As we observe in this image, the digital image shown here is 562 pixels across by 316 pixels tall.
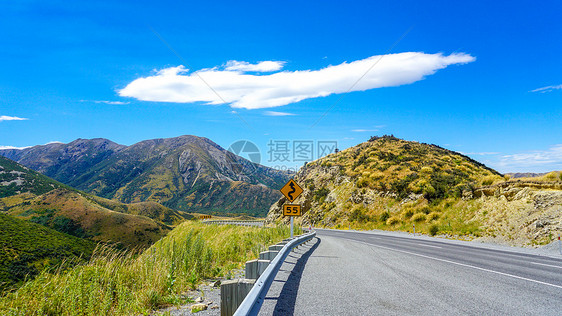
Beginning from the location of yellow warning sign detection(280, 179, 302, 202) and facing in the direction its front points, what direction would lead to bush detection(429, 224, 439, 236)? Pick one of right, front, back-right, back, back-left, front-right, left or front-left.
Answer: back-left

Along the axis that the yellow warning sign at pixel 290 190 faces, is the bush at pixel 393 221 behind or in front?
behind

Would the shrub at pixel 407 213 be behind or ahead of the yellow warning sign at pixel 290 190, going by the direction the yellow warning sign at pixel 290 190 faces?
behind

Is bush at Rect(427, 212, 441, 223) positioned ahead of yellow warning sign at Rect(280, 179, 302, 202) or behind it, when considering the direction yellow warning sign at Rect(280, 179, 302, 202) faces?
behind

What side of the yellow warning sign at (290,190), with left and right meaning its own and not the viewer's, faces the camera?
front
